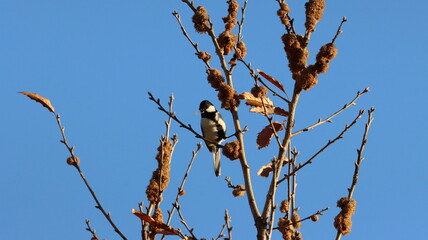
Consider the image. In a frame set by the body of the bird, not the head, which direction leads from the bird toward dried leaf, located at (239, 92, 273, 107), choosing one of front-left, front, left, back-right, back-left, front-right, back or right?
front-left

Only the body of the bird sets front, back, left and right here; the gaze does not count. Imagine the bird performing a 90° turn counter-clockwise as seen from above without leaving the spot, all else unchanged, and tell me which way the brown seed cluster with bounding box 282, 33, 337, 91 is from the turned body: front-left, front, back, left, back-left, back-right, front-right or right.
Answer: front-right

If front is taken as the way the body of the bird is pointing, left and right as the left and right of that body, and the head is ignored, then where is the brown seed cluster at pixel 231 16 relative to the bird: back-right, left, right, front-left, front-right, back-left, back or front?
front-left

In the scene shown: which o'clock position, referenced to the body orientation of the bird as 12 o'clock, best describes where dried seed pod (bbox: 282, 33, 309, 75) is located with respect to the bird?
The dried seed pod is roughly at 10 o'clock from the bird.

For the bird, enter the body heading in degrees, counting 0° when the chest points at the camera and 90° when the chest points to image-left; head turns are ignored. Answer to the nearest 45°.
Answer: approximately 45°
